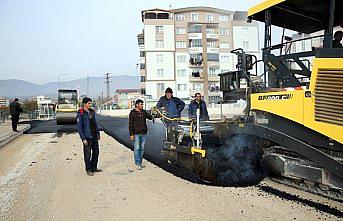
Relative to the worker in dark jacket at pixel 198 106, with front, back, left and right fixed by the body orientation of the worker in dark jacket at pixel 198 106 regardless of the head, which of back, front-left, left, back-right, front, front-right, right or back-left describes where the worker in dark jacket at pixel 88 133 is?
front-right

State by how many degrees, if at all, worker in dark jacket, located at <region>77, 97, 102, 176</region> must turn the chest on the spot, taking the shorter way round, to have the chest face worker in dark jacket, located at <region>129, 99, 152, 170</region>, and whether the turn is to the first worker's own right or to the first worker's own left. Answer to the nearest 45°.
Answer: approximately 45° to the first worker's own left

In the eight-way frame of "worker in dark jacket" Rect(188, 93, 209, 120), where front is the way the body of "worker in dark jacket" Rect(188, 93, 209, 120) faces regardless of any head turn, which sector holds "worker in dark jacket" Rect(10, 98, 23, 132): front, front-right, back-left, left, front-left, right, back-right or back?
back-right

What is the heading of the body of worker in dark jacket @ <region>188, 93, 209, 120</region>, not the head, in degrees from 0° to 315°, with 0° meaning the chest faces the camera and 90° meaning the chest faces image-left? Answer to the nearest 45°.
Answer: approximately 0°

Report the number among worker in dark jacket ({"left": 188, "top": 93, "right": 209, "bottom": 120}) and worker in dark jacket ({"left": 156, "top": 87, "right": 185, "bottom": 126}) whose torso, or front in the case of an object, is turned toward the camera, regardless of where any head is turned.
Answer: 2

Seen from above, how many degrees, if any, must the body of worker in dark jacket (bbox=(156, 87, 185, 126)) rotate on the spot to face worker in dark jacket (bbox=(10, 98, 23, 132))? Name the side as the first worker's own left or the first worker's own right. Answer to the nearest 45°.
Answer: approximately 135° to the first worker's own right

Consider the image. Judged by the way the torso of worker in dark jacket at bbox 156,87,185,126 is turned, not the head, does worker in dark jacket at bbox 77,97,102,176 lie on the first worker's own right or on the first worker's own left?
on the first worker's own right

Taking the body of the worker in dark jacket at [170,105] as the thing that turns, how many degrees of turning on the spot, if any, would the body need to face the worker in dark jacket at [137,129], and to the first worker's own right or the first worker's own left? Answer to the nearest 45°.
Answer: approximately 45° to the first worker's own right

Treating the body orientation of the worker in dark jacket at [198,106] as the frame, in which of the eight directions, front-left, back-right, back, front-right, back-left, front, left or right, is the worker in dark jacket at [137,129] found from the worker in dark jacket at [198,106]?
front-right

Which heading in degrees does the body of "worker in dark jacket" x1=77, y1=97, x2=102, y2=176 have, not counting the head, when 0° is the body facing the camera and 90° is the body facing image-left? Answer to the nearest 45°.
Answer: approximately 315°
